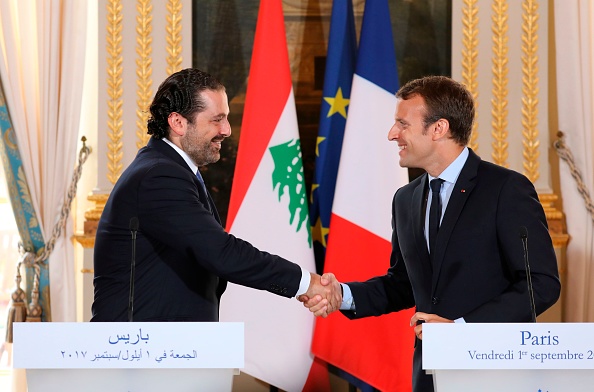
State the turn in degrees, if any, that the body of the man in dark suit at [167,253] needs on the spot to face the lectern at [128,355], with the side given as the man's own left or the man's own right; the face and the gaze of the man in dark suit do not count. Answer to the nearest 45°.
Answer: approximately 90° to the man's own right

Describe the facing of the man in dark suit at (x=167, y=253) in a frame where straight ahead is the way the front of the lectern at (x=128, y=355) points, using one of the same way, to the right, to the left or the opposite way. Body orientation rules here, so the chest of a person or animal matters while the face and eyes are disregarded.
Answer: to the left

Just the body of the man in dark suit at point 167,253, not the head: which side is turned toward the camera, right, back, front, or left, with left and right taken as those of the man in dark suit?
right

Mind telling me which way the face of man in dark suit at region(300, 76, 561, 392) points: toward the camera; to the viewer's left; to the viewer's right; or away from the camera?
to the viewer's left

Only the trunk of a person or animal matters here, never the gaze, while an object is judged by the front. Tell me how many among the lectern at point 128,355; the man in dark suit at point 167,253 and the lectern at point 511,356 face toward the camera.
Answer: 2

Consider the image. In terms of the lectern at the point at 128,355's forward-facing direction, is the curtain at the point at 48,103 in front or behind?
behind

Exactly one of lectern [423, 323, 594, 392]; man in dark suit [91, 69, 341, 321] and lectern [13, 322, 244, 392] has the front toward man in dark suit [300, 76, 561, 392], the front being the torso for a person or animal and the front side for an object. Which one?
man in dark suit [91, 69, 341, 321]

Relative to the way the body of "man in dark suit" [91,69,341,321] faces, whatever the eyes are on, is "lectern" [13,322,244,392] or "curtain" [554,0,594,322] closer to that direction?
the curtain

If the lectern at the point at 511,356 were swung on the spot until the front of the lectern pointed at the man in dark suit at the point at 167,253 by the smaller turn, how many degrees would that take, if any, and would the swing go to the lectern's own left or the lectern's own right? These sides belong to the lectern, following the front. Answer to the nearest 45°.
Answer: approximately 90° to the lectern's own right

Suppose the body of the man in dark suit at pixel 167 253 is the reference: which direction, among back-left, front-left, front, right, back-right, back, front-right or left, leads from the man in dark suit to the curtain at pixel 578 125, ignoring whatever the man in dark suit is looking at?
front-left

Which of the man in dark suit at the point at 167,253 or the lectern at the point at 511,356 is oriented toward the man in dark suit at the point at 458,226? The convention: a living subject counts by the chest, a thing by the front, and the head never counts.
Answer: the man in dark suit at the point at 167,253

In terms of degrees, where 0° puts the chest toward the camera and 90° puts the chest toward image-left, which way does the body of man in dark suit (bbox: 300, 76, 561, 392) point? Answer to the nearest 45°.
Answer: approximately 45°

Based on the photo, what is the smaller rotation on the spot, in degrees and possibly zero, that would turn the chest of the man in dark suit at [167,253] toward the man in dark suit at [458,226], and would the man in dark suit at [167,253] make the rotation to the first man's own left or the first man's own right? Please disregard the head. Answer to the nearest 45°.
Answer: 0° — they already face them

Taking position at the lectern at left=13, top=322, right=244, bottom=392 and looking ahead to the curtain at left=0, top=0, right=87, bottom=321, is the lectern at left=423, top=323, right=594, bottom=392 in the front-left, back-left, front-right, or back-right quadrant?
back-right

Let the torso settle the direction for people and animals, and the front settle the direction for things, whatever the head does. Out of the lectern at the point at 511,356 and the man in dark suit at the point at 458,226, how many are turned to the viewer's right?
0

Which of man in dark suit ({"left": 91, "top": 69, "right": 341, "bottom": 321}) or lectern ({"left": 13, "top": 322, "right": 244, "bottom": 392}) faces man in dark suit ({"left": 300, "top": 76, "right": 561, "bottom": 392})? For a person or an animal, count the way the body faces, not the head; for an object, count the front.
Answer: man in dark suit ({"left": 91, "top": 69, "right": 341, "bottom": 321})
